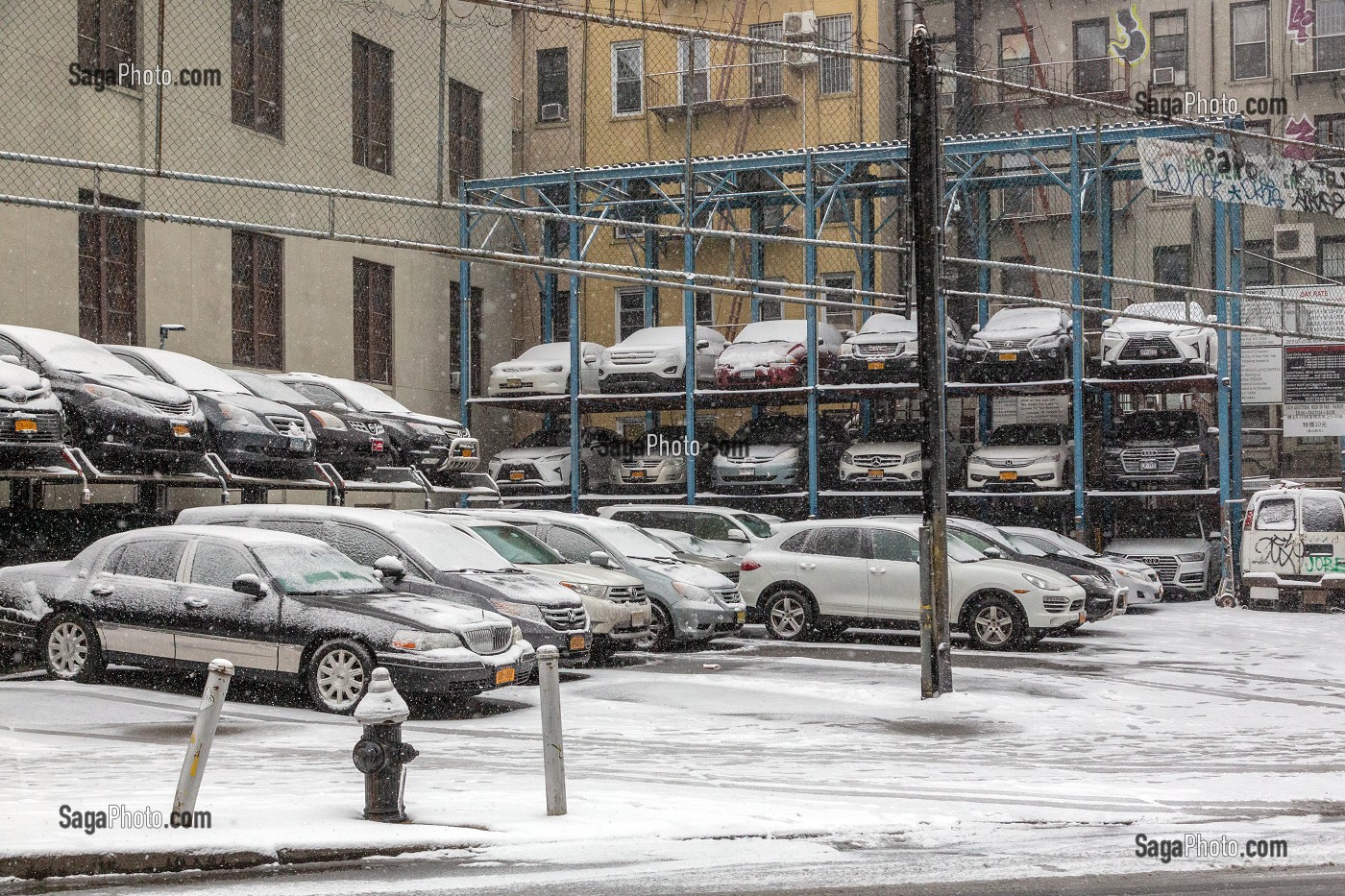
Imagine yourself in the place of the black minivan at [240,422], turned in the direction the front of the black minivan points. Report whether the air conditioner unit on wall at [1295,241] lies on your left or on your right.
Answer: on your left

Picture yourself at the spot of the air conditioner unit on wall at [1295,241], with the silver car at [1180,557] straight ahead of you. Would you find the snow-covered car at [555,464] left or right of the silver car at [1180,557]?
right

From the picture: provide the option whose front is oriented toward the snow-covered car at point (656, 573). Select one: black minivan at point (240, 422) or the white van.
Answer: the black minivan

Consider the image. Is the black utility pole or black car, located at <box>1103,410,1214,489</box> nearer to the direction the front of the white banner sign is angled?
the black utility pole

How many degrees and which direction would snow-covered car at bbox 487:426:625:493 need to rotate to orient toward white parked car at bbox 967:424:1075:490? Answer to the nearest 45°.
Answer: approximately 90° to its left

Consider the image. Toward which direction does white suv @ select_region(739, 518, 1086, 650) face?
to the viewer's right

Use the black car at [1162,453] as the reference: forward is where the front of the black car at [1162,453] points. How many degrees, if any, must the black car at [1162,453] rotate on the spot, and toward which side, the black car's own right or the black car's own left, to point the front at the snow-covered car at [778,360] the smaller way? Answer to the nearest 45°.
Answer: approximately 90° to the black car's own right

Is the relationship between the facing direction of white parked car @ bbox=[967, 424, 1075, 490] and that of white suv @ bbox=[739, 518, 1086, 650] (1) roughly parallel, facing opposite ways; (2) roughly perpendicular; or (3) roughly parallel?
roughly perpendicular

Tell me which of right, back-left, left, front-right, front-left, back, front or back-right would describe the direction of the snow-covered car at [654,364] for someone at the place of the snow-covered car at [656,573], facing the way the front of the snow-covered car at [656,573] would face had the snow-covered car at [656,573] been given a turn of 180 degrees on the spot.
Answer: front-right

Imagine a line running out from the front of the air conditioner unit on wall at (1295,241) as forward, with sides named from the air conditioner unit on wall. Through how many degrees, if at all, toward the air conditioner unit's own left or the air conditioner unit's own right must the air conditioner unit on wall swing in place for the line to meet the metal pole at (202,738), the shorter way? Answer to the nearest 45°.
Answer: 0° — it already faces it
